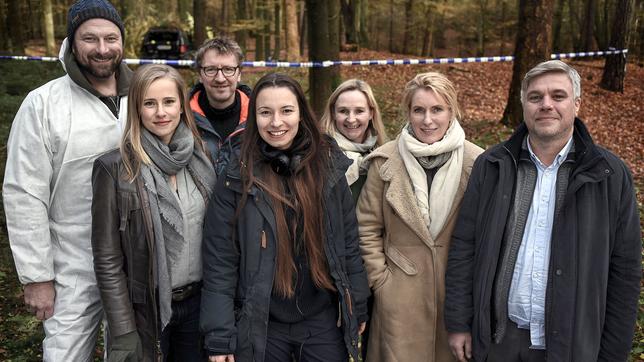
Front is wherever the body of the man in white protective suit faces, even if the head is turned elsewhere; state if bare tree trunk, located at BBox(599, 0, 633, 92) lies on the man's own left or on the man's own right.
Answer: on the man's own left

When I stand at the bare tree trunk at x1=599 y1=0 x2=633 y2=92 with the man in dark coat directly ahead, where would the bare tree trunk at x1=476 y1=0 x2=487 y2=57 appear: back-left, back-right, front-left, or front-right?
back-right

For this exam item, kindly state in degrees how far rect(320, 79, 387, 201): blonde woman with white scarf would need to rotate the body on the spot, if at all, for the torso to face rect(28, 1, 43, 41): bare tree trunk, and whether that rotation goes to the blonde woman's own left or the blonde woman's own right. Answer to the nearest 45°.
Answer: approximately 135° to the blonde woman's own right

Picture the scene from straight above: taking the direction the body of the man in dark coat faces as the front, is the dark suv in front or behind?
behind

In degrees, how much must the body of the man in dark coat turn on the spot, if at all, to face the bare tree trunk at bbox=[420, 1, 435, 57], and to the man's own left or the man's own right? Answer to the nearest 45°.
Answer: approximately 180°

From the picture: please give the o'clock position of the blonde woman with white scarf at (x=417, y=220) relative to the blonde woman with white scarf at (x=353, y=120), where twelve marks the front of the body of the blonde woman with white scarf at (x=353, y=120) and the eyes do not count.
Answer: the blonde woman with white scarf at (x=417, y=220) is roughly at 11 o'clock from the blonde woman with white scarf at (x=353, y=120).

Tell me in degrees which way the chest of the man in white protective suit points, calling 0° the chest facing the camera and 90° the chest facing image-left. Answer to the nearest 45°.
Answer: approximately 315°

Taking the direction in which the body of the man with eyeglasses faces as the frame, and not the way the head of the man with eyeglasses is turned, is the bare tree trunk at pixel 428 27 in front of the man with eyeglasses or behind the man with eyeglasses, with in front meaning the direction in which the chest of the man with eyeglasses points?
behind

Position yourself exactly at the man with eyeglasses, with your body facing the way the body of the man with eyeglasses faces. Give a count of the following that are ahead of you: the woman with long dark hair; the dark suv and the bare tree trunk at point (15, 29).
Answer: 1

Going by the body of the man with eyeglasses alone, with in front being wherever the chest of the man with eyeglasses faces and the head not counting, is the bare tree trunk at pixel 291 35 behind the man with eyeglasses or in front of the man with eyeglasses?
behind

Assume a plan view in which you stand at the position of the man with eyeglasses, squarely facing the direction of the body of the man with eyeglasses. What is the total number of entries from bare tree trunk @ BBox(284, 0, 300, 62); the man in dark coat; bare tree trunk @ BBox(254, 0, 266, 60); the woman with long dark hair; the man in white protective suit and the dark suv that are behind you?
3

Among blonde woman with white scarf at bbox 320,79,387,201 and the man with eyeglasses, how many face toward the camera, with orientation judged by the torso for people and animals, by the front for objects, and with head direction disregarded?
2
